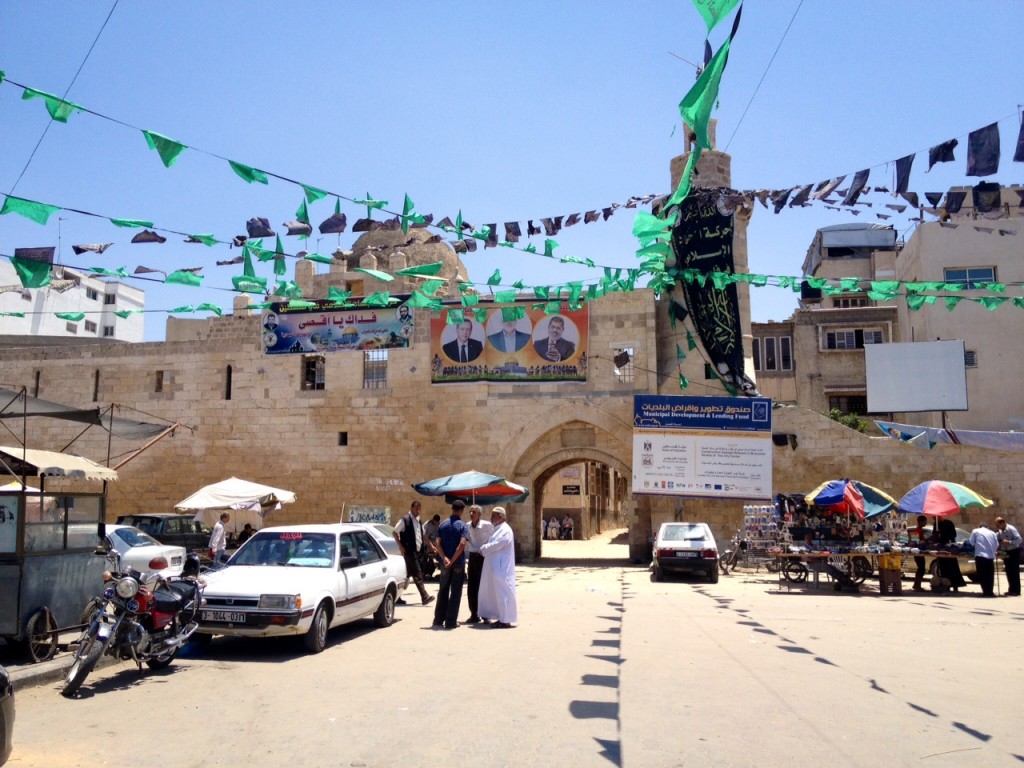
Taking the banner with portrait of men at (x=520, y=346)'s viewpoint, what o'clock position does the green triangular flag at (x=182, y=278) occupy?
The green triangular flag is roughly at 1 o'clock from the banner with portrait of men.

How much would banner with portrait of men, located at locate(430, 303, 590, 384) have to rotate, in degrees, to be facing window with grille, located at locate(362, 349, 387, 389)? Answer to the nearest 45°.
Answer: approximately 90° to its right

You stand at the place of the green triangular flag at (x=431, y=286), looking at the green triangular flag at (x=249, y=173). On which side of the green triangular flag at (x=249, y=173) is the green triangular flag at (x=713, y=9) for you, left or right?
left

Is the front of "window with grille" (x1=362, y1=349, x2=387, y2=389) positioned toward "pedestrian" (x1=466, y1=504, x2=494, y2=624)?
yes
